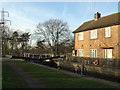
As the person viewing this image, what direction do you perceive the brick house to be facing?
facing the viewer and to the left of the viewer
